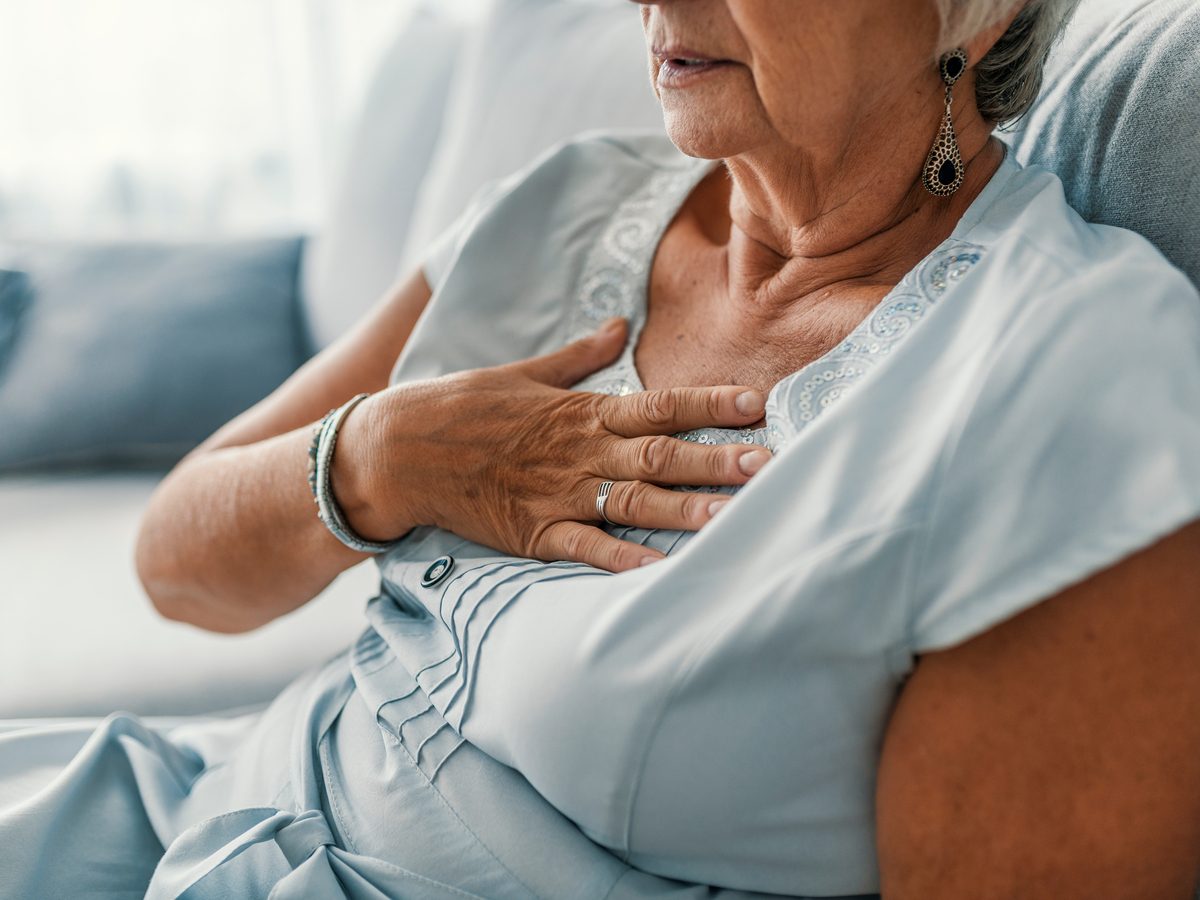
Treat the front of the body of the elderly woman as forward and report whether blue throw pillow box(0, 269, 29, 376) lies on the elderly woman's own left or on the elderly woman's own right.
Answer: on the elderly woman's own right

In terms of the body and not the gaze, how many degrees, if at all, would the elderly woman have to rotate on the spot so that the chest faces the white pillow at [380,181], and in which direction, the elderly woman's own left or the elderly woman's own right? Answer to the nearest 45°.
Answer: approximately 135° to the elderly woman's own right

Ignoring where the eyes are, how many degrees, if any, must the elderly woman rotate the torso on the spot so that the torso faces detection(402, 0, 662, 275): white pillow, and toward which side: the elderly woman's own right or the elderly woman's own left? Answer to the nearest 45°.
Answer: approximately 135° to the elderly woman's own right

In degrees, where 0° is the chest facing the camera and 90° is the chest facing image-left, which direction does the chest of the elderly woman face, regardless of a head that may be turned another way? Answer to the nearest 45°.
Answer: approximately 45°

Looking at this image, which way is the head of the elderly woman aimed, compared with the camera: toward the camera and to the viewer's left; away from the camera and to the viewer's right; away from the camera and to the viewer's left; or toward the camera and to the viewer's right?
toward the camera and to the viewer's left
